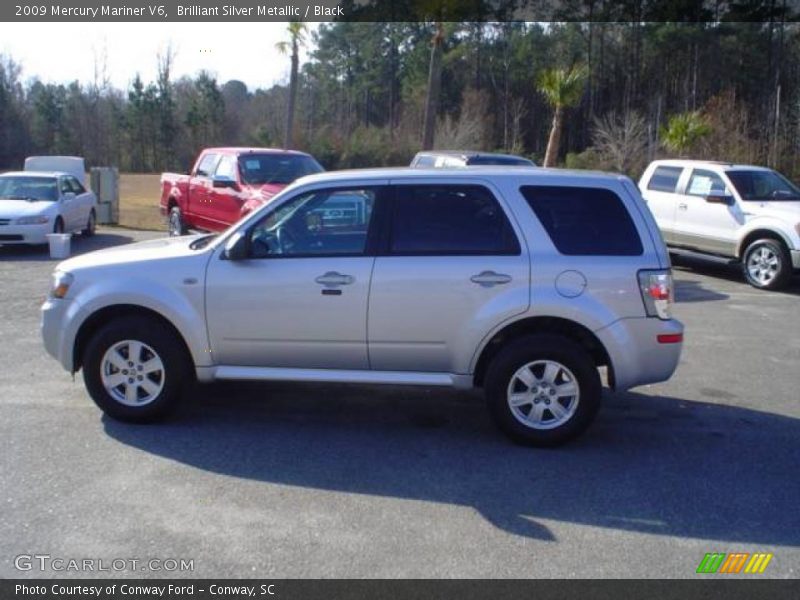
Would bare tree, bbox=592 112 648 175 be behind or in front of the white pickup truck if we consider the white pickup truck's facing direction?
behind

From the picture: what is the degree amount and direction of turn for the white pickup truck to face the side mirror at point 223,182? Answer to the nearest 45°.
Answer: approximately 135° to its right

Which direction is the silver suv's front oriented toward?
to the viewer's left

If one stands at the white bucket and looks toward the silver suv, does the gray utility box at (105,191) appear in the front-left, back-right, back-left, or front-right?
back-left

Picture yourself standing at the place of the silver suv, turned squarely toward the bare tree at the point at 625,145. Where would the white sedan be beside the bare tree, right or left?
left

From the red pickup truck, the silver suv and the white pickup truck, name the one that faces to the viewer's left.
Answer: the silver suv

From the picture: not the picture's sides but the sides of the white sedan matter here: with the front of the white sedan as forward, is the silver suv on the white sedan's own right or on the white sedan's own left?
on the white sedan's own left

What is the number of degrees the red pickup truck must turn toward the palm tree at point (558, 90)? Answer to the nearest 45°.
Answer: approximately 90° to its left

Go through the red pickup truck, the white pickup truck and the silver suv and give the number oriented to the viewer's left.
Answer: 1

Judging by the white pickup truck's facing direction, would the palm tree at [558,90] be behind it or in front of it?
behind

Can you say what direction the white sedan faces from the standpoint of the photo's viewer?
facing the viewer and to the left of the viewer
